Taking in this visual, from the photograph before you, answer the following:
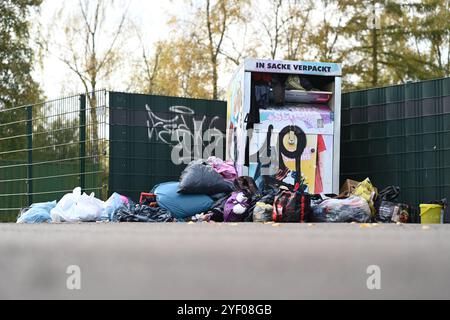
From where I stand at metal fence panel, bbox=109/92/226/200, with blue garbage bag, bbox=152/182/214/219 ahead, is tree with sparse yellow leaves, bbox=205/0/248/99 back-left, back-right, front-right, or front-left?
back-left

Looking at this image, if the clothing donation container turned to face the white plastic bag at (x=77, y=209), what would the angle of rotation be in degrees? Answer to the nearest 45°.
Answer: approximately 45° to its right

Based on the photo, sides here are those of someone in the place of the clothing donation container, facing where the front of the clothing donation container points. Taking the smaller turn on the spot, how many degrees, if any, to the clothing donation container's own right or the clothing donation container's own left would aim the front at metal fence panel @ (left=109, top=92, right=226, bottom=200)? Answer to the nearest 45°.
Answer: approximately 90° to the clothing donation container's own right

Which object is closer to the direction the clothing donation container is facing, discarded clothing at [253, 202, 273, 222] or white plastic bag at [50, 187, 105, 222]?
the discarded clothing

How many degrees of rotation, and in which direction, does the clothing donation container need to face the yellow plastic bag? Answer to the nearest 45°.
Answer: approximately 45° to its left

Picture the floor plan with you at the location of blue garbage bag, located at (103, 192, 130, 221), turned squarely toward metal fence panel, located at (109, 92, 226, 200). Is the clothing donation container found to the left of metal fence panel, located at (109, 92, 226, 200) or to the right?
right

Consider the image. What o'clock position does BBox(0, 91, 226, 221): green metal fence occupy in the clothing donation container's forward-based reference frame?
The green metal fence is roughly at 3 o'clock from the clothing donation container.

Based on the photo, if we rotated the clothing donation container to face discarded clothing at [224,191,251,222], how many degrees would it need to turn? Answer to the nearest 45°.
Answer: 0° — it already faces it

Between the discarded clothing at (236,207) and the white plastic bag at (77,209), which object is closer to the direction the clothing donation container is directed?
the discarded clothing

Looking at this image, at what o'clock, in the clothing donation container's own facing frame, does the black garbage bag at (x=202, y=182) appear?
The black garbage bag is roughly at 1 o'clock from the clothing donation container.

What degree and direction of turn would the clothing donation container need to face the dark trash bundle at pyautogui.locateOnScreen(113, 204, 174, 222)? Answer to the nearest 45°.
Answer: approximately 45° to its right

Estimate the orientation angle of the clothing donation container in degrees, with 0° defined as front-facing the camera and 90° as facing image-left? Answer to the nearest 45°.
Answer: approximately 0°
